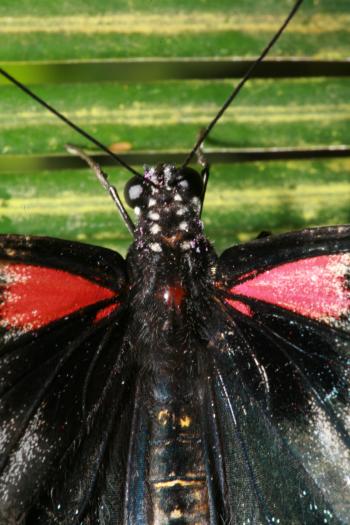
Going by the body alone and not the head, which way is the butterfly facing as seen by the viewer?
away from the camera
